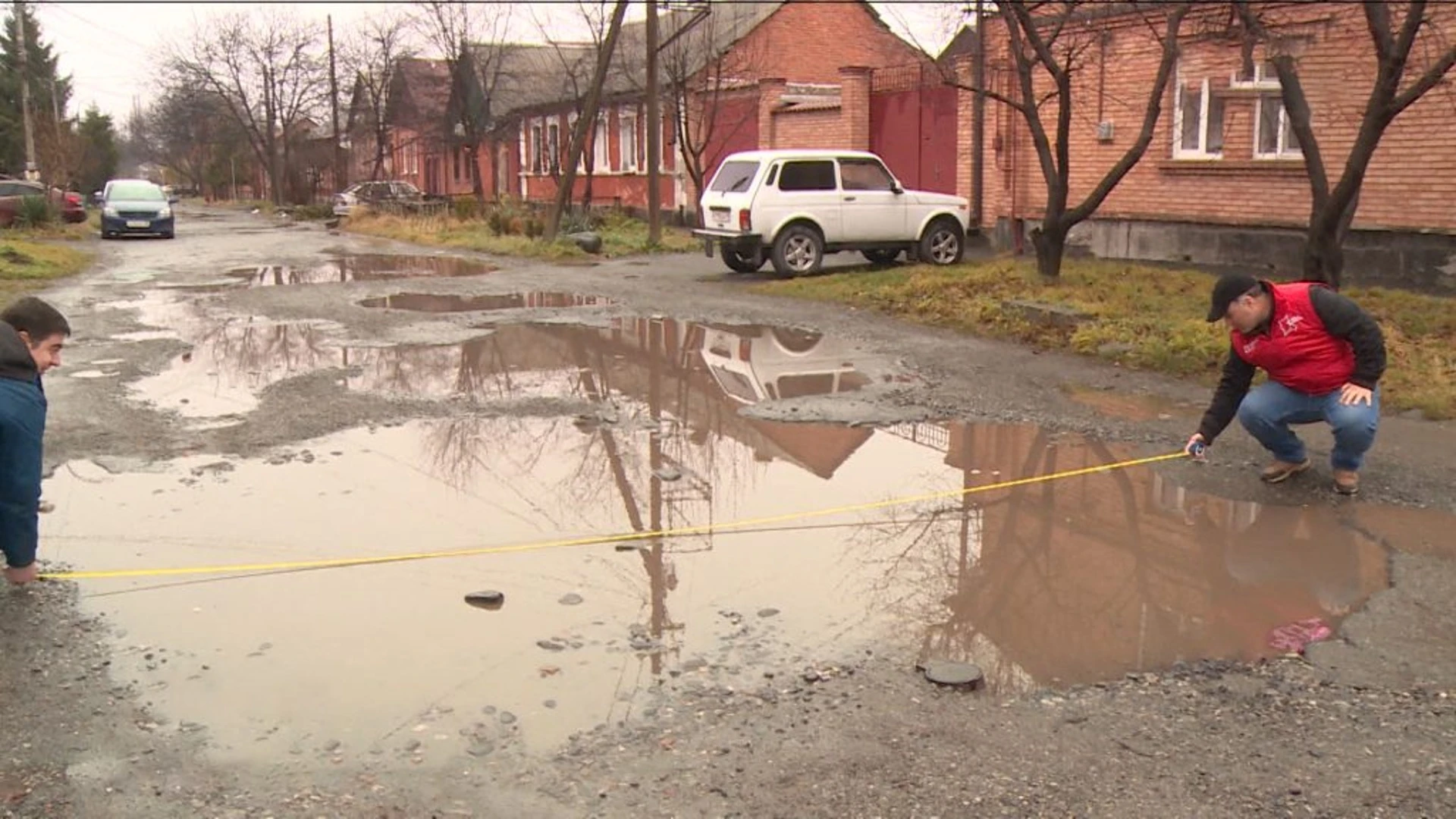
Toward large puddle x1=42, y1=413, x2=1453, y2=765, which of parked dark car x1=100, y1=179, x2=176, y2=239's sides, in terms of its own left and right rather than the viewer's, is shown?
front

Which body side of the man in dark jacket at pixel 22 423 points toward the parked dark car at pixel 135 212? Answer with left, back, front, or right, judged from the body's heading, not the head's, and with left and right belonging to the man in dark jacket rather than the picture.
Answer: left

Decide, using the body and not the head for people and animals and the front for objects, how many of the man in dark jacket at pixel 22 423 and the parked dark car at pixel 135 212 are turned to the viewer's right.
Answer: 1

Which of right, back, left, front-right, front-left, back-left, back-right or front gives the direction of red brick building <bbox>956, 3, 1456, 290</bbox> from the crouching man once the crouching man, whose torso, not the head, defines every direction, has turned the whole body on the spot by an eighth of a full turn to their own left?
back

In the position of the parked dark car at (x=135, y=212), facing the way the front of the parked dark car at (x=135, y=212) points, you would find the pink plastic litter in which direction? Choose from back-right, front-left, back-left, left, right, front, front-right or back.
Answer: front

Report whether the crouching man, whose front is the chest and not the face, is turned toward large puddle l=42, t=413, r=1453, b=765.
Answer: yes

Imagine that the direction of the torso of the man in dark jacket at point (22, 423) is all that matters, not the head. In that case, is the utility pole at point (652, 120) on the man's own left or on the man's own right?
on the man's own left

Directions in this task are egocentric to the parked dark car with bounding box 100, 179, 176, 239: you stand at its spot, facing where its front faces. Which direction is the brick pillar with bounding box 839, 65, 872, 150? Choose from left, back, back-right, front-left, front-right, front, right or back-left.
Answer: front-left

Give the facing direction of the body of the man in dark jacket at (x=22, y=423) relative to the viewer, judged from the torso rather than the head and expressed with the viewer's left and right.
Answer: facing to the right of the viewer

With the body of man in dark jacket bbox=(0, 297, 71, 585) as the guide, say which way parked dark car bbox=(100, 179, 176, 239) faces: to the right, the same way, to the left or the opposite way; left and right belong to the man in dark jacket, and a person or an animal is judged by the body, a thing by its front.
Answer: to the right

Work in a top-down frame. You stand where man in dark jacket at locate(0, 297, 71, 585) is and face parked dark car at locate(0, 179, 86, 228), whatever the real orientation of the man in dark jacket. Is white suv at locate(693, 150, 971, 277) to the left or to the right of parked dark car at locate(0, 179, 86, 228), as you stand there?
right

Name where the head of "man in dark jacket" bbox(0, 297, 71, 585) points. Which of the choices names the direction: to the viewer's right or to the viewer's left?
to the viewer's right

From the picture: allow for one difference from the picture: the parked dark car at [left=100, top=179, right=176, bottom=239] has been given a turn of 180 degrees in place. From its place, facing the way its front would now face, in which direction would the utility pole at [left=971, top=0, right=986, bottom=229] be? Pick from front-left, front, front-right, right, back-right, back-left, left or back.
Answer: back-right

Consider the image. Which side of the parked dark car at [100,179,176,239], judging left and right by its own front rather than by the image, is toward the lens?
front

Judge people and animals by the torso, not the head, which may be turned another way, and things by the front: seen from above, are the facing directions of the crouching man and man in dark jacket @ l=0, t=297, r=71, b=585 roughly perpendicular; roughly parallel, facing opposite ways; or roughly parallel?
roughly parallel, facing opposite ways
